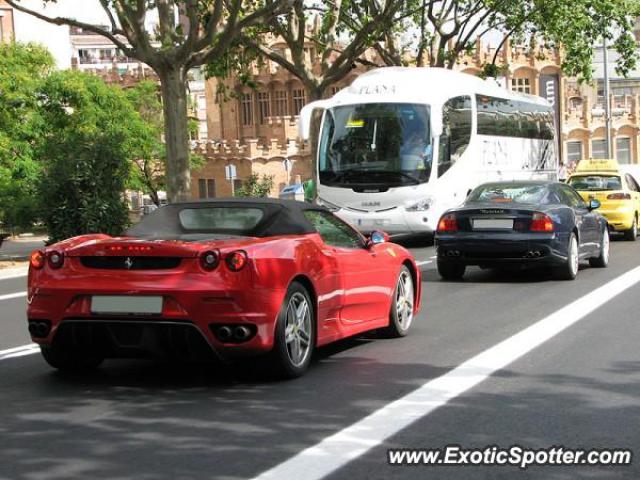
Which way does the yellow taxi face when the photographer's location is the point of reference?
facing away from the viewer and to the right of the viewer

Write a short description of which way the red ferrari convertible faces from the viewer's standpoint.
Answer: facing away from the viewer and to the right of the viewer

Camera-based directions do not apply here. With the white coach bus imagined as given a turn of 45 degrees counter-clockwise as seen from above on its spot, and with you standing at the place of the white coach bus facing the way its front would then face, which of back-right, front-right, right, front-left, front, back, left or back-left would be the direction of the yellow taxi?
left

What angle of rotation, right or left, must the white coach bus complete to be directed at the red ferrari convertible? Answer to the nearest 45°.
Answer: approximately 45° to its left

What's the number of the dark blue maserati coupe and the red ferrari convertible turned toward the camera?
0

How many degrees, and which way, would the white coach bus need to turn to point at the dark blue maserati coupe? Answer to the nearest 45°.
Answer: approximately 45° to its left

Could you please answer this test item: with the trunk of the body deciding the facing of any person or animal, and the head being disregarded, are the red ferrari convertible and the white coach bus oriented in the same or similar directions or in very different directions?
very different directions

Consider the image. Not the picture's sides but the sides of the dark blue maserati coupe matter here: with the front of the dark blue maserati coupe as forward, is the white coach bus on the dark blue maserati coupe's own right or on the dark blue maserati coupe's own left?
on the dark blue maserati coupe's own left

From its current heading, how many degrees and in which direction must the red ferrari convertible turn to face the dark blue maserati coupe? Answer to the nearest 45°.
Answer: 0° — it already faces it

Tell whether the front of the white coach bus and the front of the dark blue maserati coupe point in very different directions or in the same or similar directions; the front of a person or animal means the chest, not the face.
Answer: very different directions

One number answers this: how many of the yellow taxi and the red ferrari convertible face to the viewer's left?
0

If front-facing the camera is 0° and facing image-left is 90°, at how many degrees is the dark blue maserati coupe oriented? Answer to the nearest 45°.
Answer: approximately 225°

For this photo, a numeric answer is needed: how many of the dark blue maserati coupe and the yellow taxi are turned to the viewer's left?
0

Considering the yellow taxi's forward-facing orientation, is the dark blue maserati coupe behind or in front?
behind

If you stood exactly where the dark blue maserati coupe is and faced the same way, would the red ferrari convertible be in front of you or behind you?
behind
